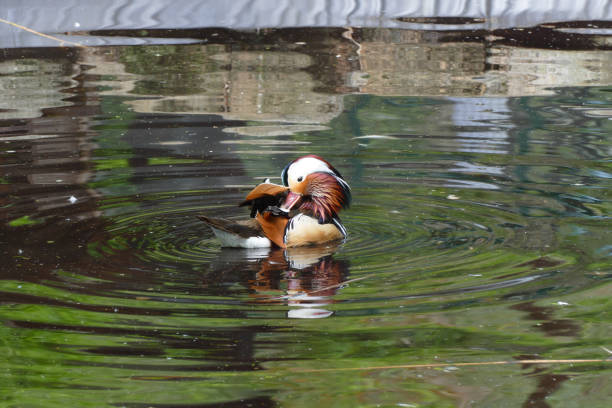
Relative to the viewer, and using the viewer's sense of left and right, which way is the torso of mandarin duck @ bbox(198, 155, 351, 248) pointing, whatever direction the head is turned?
facing to the right of the viewer
